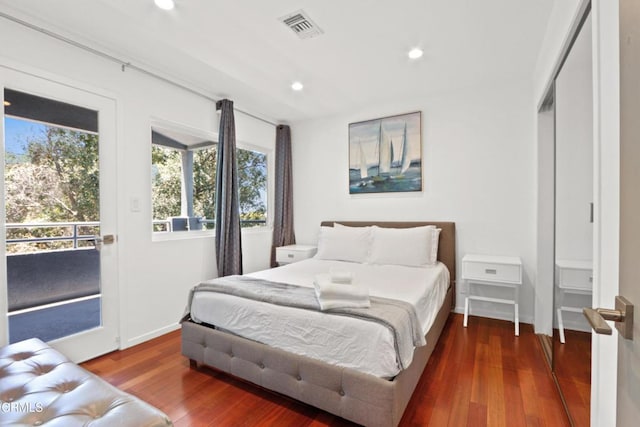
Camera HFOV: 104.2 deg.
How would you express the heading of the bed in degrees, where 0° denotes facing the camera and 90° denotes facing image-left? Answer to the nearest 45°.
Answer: approximately 45°

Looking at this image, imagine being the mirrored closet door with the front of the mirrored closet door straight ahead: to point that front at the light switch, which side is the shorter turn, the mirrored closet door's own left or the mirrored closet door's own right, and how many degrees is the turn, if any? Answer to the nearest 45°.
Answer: approximately 45° to the mirrored closet door's own left

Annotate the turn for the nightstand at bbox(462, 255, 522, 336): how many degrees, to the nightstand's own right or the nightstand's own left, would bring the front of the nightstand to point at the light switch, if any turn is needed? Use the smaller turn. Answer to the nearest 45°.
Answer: approximately 45° to the nightstand's own right

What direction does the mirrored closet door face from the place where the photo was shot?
facing to the left of the viewer

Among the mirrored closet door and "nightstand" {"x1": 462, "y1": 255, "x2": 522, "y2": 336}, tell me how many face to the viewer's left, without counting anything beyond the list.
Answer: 1

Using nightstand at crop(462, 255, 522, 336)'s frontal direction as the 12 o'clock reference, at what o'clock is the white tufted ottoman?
The white tufted ottoman is roughly at 1 o'clock from the nightstand.

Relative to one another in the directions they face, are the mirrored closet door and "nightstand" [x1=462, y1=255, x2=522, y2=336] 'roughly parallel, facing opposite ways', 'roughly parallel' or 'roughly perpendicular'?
roughly perpendicular

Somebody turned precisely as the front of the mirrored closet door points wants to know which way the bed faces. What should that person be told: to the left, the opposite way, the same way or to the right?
to the left

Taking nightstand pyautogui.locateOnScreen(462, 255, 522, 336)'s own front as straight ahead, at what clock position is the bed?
The bed is roughly at 1 o'clock from the nightstand.

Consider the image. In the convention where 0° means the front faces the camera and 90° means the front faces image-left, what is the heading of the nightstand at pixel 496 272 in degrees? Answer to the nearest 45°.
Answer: approximately 0°

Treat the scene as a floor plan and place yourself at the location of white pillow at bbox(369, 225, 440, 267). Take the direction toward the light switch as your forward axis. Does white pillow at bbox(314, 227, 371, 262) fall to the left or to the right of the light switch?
right

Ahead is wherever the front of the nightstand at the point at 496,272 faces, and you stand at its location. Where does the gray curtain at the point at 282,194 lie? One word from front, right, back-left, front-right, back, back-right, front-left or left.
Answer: right

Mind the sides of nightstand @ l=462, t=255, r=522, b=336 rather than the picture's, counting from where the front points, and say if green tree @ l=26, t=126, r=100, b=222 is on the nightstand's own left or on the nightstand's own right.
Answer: on the nightstand's own right

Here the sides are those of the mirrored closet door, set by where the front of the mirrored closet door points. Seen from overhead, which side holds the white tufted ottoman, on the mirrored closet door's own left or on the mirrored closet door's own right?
on the mirrored closet door's own left
